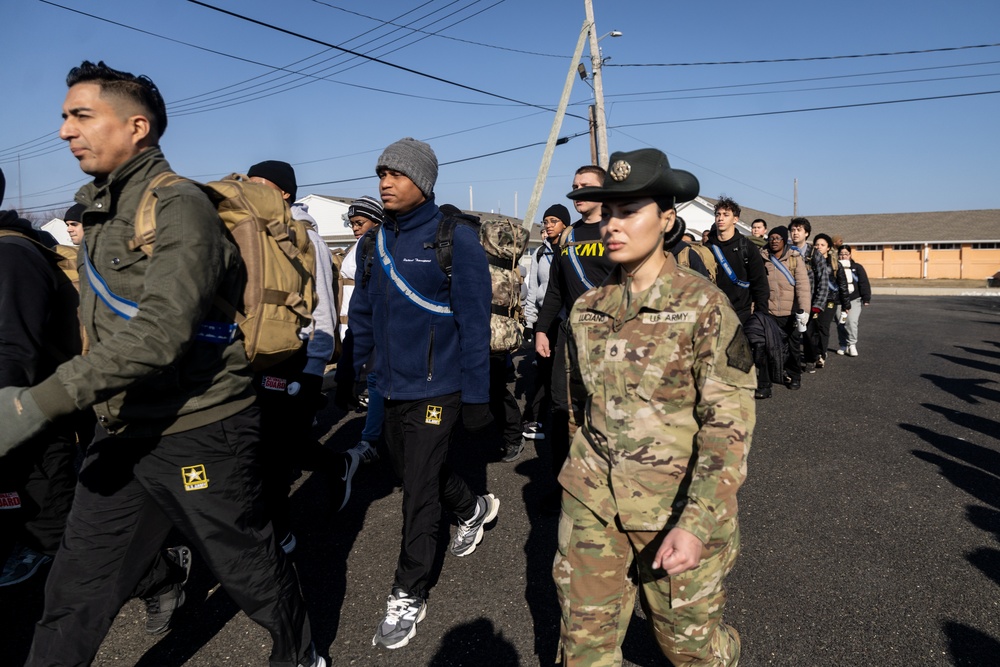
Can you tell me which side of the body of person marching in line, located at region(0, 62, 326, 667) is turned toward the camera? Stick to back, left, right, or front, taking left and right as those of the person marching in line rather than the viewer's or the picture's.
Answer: left

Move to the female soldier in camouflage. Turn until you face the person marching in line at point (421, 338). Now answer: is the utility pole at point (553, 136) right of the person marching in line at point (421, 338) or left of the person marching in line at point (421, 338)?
right

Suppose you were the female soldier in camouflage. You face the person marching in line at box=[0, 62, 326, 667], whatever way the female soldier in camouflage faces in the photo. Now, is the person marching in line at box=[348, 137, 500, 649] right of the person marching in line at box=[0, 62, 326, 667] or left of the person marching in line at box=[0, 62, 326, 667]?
right

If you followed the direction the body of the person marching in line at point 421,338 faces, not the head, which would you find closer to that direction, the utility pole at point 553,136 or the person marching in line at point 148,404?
the person marching in line

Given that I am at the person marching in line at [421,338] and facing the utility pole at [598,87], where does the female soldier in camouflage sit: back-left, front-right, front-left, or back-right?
back-right

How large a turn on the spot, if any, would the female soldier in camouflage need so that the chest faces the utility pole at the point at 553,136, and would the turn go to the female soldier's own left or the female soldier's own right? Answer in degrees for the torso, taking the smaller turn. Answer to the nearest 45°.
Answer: approximately 135° to the female soldier's own right

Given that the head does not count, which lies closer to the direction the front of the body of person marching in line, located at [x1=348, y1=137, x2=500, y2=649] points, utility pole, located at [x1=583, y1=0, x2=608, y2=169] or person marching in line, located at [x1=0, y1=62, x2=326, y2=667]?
the person marching in line

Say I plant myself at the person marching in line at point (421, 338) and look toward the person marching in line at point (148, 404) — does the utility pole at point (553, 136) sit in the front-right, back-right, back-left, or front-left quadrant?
back-right

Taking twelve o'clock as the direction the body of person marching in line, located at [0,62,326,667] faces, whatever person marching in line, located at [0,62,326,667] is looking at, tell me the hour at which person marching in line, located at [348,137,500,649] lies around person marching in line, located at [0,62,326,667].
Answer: person marching in line, located at [348,137,500,649] is roughly at 5 o'clock from person marching in line, located at [0,62,326,667].

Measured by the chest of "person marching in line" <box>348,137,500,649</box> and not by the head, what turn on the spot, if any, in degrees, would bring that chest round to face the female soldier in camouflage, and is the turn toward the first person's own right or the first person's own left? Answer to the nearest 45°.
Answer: approximately 90° to the first person's own left
